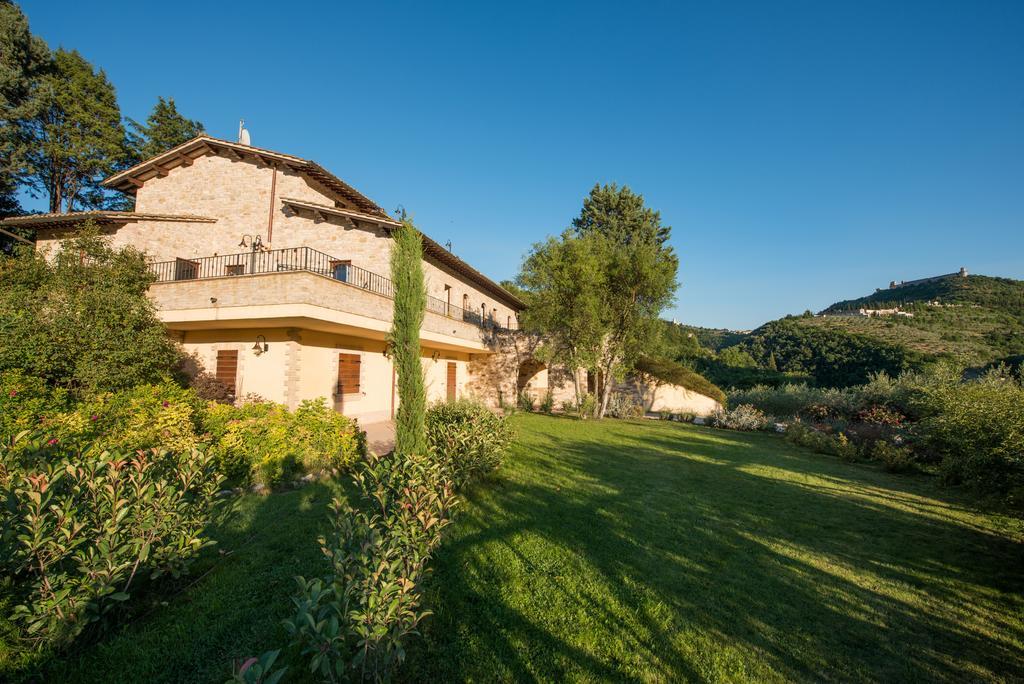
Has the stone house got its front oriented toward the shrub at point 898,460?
yes

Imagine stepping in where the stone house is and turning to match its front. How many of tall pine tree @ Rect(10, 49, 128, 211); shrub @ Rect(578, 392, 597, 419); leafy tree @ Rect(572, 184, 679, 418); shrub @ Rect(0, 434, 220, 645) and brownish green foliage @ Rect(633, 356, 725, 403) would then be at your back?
1

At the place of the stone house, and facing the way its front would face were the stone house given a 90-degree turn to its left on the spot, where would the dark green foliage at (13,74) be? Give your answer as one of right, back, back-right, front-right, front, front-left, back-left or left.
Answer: left

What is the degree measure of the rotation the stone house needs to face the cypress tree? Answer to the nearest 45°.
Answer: approximately 45° to its right

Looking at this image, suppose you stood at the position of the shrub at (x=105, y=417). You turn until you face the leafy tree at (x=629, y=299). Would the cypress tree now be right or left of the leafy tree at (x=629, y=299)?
right

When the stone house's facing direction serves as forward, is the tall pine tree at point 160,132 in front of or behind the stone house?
behind

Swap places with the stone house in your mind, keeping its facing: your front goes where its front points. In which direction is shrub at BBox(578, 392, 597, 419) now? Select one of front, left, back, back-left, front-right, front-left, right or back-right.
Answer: front-left

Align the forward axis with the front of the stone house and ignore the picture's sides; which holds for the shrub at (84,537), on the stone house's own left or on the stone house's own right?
on the stone house's own right

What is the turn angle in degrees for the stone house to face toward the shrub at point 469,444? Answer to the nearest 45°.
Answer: approximately 45° to its right

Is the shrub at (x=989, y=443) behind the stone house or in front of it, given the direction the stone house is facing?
in front

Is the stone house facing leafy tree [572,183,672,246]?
no
